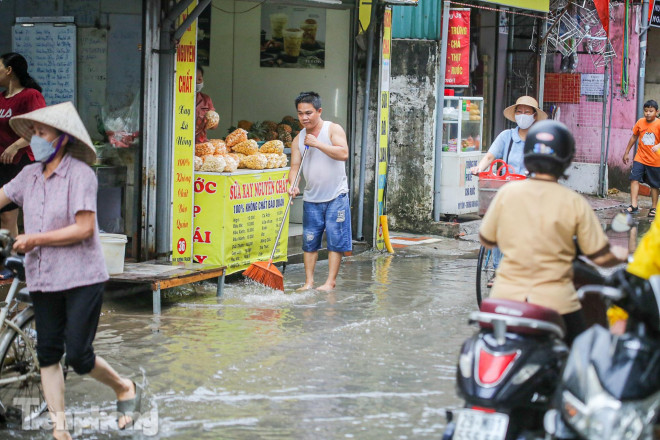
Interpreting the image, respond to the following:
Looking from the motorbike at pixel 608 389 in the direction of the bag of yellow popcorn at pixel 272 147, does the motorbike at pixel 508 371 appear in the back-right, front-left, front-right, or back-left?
front-left

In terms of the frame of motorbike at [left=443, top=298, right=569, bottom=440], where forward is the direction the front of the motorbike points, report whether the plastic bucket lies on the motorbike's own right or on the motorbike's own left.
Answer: on the motorbike's own left

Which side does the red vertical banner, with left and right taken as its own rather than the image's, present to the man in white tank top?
front

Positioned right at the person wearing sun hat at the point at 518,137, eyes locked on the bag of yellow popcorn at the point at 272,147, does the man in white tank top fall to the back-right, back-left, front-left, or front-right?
front-left

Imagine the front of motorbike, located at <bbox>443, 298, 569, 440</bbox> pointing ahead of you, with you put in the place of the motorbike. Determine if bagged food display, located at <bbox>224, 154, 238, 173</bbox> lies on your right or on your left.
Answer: on your left

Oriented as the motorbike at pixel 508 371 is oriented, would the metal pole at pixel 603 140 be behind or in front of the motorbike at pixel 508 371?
in front

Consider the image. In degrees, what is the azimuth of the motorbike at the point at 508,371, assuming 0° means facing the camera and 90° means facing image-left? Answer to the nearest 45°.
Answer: approximately 225°

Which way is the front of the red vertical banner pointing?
toward the camera

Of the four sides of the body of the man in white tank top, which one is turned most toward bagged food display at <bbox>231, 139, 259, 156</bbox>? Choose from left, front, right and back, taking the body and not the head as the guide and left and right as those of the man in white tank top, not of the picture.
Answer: right

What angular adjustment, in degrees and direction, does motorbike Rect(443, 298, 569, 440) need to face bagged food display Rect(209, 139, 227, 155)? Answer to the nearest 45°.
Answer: approximately 90° to its left

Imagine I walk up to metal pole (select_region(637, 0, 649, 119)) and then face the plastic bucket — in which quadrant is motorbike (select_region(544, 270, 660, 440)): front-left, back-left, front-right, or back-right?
front-left
